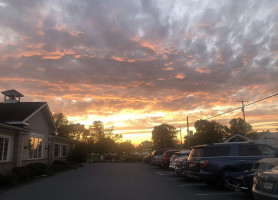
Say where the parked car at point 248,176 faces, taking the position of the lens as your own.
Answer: facing the viewer and to the left of the viewer

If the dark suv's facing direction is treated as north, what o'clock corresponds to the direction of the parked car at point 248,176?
The parked car is roughly at 4 o'clock from the dark suv.

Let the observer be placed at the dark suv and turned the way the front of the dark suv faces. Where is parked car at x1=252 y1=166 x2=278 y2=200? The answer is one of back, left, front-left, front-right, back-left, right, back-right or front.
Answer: back-right

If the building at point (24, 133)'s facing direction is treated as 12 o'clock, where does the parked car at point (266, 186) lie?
The parked car is roughly at 1 o'clock from the building.

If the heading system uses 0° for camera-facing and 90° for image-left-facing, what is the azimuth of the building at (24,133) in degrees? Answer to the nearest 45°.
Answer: approximately 315°

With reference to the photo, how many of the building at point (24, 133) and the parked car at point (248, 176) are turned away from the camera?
0
